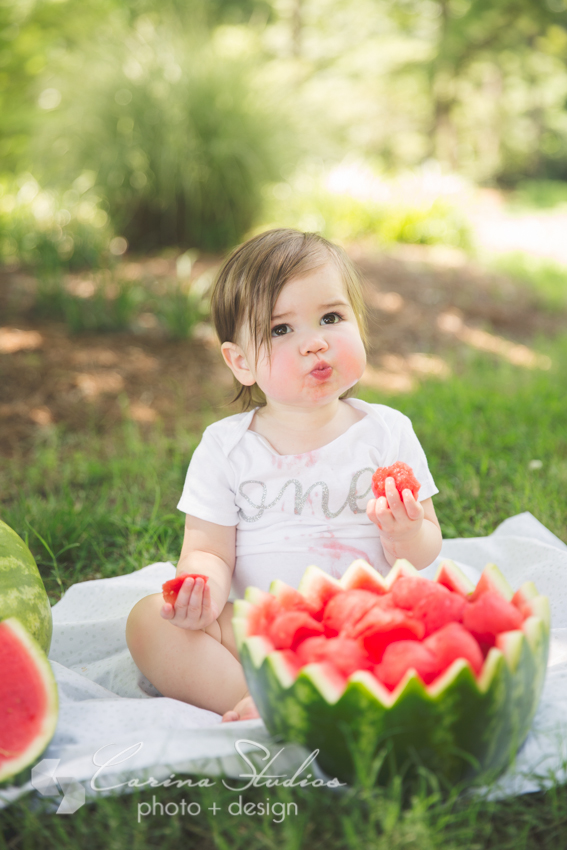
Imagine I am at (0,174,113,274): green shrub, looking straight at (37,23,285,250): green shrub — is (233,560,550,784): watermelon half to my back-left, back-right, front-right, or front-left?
back-right

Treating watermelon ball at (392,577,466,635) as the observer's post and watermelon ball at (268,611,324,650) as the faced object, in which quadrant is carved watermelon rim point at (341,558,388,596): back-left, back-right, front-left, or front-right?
front-right

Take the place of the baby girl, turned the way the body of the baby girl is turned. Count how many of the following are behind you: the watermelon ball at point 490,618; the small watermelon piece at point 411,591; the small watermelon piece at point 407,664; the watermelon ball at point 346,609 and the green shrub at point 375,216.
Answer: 1

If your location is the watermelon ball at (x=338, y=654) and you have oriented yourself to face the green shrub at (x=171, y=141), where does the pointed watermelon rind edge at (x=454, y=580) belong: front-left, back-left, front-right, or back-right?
front-right

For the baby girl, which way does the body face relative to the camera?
toward the camera

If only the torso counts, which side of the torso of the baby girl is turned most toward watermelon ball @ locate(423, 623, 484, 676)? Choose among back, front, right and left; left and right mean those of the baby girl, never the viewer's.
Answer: front

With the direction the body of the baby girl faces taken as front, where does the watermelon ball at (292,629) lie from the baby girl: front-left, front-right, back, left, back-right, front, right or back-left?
front

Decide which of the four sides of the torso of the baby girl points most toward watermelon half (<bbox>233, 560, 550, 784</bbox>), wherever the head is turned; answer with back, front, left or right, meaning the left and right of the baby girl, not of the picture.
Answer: front

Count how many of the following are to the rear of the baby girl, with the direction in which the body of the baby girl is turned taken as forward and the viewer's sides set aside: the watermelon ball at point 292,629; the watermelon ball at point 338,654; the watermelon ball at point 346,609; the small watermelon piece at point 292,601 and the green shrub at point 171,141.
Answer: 1

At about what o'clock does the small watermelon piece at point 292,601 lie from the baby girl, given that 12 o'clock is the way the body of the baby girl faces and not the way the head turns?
The small watermelon piece is roughly at 12 o'clock from the baby girl.
